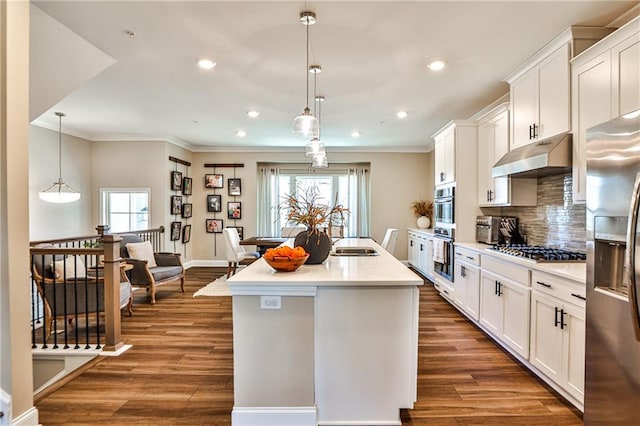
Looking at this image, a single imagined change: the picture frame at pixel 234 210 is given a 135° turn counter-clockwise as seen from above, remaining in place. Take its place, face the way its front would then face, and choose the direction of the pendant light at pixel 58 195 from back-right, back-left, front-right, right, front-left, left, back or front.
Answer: back

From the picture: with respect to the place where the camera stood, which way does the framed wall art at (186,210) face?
facing the viewer and to the right of the viewer

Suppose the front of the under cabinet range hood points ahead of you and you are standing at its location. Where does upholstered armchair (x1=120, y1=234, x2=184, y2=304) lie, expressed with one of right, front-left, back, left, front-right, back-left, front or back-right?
front-right

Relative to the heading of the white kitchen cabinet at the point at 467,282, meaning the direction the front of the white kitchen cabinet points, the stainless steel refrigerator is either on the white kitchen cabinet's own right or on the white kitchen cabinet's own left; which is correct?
on the white kitchen cabinet's own left

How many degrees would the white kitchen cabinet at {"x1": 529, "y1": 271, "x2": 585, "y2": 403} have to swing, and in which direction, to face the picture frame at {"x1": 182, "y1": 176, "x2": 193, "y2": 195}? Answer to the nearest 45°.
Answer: approximately 45° to its right

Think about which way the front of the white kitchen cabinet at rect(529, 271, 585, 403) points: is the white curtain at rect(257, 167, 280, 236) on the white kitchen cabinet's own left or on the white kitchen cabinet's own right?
on the white kitchen cabinet's own right

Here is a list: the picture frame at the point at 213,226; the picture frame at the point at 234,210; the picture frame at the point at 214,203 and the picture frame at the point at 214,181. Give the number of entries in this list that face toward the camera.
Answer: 4

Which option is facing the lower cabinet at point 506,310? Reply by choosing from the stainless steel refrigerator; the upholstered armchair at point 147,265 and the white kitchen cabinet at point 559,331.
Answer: the upholstered armchair

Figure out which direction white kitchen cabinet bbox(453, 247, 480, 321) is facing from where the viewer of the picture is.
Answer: facing the viewer and to the left of the viewer

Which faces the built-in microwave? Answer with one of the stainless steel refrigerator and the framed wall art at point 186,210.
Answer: the framed wall art

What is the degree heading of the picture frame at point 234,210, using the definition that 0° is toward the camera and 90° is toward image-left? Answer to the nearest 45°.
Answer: approximately 0°

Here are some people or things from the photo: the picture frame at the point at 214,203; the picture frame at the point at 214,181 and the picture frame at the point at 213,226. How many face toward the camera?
3

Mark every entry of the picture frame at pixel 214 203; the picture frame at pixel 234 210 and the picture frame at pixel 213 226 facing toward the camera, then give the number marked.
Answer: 3

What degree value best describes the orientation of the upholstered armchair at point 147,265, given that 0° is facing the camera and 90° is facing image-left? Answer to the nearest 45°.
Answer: approximately 315°

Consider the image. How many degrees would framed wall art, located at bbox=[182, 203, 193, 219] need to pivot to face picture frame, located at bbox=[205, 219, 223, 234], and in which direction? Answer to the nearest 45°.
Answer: approximately 45° to its left

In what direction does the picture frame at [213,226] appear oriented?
toward the camera

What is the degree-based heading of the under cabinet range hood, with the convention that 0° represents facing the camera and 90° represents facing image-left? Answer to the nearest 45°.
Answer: approximately 45°

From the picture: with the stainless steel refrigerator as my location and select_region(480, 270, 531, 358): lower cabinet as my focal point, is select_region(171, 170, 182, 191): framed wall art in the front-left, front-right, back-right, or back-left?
front-left

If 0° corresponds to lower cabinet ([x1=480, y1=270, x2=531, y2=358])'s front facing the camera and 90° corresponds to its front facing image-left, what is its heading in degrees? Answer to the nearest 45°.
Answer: approximately 45°
